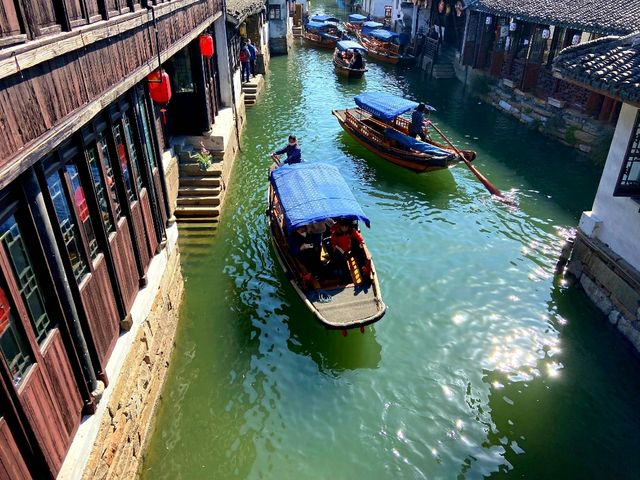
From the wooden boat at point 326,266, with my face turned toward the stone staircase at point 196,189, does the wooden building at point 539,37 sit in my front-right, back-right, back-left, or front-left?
front-right

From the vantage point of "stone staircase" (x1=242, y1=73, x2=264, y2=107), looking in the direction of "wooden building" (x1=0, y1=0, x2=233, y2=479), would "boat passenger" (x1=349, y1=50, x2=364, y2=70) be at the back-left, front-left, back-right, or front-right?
back-left

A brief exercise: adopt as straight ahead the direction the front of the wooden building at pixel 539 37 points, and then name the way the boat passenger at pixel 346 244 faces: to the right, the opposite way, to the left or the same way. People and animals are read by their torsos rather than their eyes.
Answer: to the left

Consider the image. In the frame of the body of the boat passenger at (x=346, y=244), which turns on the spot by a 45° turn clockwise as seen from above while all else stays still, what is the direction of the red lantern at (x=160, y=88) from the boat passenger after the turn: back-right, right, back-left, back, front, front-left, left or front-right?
front-right

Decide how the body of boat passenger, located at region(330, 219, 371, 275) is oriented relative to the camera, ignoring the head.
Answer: toward the camera

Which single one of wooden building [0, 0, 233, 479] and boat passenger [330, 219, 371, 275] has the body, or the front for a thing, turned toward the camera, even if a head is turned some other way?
the boat passenger

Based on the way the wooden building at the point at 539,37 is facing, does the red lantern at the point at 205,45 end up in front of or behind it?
in front

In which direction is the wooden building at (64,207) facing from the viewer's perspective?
to the viewer's right

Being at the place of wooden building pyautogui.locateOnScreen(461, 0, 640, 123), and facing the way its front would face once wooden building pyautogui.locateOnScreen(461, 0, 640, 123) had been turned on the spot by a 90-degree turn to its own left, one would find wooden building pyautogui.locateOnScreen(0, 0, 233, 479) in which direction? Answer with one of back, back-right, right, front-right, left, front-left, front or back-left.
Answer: front-right

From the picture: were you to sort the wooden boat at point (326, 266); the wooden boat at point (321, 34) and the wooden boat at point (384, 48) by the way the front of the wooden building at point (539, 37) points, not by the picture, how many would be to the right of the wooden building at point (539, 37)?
2

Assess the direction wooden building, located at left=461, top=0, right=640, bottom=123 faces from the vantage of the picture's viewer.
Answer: facing the viewer and to the left of the viewer

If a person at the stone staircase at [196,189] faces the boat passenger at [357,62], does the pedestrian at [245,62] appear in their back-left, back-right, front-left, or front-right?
front-left
